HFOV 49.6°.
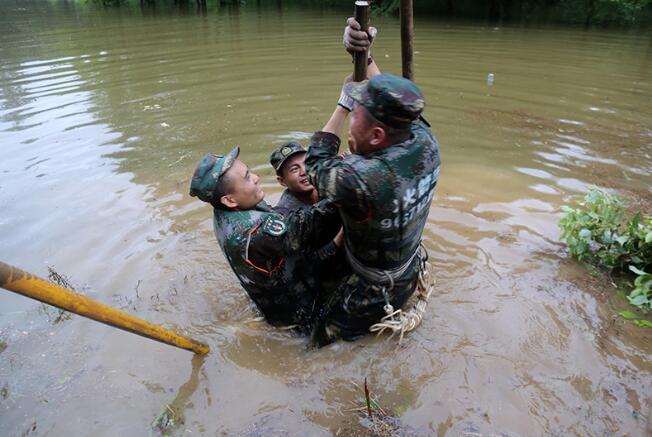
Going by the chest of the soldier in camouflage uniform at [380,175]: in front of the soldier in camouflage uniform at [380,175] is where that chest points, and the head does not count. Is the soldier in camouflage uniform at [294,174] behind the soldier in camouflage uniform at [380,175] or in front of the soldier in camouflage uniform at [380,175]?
in front

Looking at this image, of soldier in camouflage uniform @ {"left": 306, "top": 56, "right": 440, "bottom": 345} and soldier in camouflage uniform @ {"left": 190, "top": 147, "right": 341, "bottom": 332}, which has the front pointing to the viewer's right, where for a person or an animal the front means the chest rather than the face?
soldier in camouflage uniform @ {"left": 190, "top": 147, "right": 341, "bottom": 332}

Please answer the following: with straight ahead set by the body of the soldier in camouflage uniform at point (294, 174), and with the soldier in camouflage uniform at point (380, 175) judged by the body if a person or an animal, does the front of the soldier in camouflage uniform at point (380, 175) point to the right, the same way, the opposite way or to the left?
the opposite way

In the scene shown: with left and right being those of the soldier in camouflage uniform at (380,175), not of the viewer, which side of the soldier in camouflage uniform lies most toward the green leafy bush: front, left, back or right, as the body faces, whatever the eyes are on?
right

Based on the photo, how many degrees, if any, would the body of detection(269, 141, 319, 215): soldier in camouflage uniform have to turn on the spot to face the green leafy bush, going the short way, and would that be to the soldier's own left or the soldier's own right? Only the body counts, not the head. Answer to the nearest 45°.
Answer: approximately 45° to the soldier's own left

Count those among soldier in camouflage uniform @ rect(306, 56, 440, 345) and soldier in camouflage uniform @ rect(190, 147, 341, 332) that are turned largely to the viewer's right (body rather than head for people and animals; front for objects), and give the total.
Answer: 1

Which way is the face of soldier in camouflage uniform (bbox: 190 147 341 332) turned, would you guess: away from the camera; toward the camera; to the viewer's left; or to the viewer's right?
to the viewer's right

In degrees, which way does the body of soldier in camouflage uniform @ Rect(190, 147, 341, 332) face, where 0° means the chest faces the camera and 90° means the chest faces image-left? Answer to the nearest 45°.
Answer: approximately 270°

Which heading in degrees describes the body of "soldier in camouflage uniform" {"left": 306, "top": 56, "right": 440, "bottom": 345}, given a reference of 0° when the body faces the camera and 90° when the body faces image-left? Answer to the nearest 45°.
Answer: approximately 135°

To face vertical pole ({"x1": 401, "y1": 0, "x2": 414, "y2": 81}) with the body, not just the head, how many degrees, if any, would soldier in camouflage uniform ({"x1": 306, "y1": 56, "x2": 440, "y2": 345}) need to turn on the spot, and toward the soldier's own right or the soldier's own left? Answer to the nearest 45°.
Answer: approximately 45° to the soldier's own right

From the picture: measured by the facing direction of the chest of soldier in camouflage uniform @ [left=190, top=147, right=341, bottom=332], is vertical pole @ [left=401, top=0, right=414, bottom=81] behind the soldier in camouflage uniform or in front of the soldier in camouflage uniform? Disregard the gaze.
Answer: in front

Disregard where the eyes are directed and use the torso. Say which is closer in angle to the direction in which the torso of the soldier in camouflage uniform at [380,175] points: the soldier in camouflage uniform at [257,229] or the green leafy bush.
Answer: the soldier in camouflage uniform
